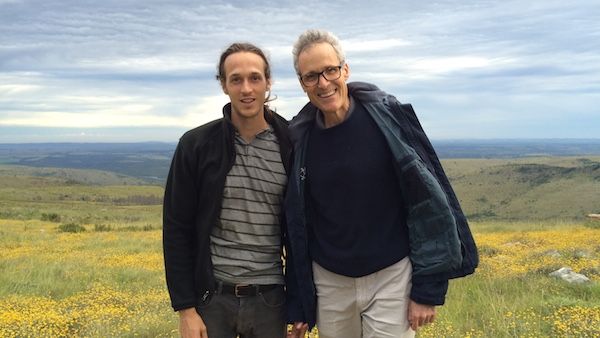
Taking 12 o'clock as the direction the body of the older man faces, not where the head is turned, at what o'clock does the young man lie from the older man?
The young man is roughly at 3 o'clock from the older man.

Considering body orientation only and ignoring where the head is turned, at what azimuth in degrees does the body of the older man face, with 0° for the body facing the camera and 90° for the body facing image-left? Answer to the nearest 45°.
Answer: approximately 0°
